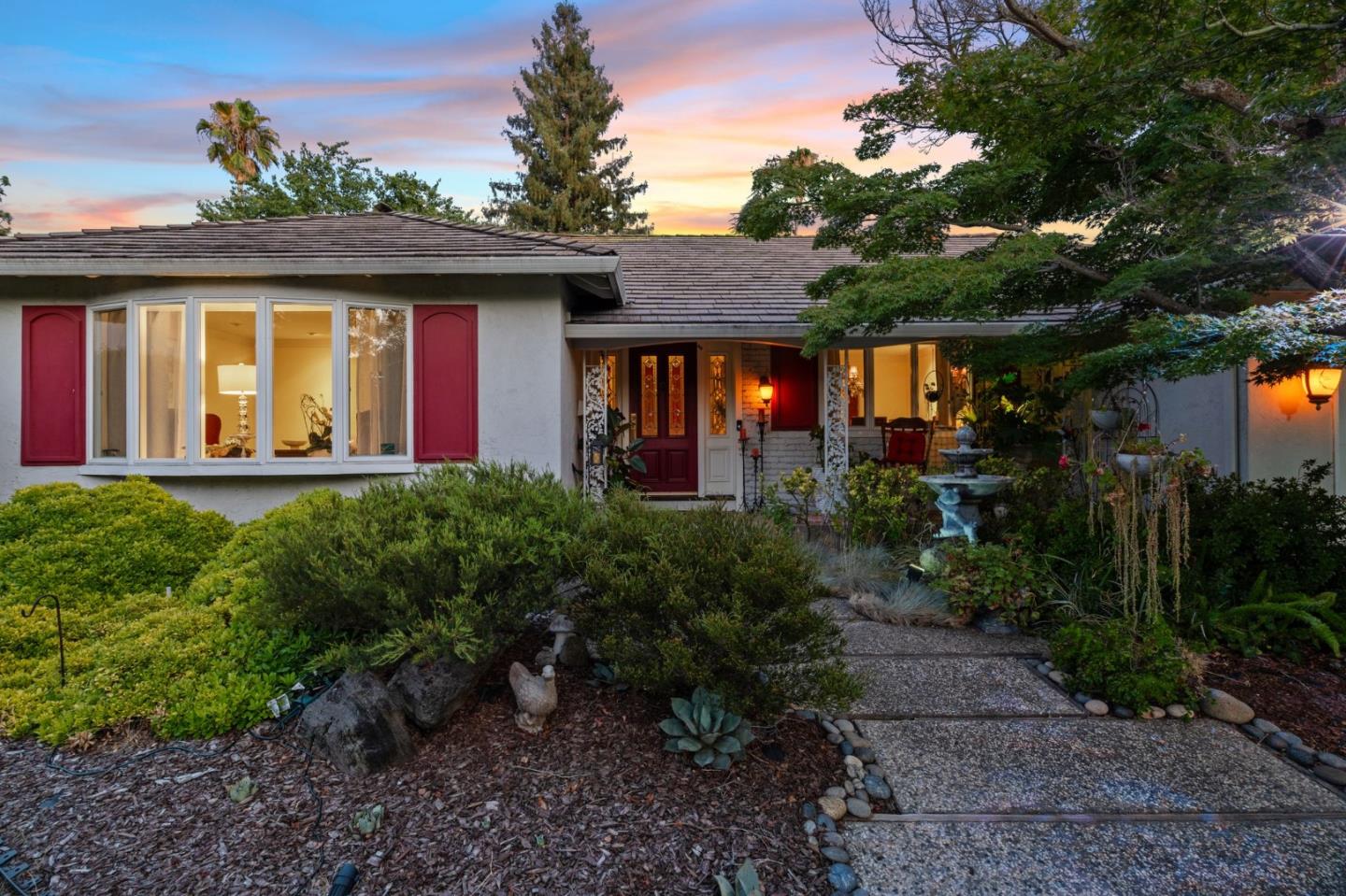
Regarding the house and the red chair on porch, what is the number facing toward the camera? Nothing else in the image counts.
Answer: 2

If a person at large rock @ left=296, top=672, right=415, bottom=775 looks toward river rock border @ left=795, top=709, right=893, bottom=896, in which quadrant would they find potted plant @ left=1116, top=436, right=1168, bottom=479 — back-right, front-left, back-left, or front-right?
front-left

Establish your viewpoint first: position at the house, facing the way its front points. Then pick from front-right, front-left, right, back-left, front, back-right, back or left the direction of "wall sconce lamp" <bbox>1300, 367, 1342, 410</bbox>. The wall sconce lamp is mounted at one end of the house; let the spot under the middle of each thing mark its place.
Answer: left

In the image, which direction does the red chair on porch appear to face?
toward the camera

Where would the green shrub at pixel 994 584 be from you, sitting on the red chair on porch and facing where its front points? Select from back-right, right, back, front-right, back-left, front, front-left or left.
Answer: front

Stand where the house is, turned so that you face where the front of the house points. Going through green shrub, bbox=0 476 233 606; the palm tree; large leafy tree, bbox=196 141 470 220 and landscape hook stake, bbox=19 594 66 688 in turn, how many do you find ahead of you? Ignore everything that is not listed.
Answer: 2

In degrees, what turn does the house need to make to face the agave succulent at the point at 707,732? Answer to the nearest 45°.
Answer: approximately 45° to its left

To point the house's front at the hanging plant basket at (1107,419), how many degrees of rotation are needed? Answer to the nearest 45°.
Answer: approximately 90° to its left

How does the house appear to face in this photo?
toward the camera

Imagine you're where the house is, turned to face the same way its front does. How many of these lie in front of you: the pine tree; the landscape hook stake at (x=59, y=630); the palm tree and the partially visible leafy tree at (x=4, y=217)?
1

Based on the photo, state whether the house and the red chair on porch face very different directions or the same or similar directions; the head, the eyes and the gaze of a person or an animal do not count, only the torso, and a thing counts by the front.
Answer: same or similar directions
